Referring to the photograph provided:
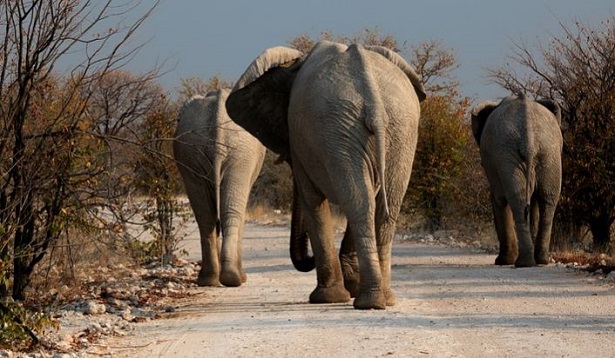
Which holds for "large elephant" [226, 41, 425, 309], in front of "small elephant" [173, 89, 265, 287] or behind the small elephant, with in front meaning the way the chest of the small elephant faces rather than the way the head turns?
behind

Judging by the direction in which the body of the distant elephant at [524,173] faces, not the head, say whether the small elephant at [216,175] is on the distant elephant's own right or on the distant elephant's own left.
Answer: on the distant elephant's own left

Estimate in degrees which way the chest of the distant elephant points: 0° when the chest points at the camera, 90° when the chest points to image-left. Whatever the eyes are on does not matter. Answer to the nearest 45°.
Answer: approximately 180°

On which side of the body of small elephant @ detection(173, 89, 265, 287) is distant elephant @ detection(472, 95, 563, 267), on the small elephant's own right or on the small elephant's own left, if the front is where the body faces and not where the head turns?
on the small elephant's own right

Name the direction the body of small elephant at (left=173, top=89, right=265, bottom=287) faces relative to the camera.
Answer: away from the camera

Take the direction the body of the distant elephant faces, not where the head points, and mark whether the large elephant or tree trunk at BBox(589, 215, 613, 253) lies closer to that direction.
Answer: the tree trunk

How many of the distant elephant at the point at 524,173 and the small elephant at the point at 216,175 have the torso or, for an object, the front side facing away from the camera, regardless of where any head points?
2

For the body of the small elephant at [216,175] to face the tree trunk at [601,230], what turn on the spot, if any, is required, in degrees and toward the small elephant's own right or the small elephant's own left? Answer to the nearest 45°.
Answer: approximately 45° to the small elephant's own right

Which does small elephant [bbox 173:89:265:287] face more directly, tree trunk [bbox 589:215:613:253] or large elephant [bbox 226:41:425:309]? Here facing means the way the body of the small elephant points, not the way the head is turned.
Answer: the tree trunk
